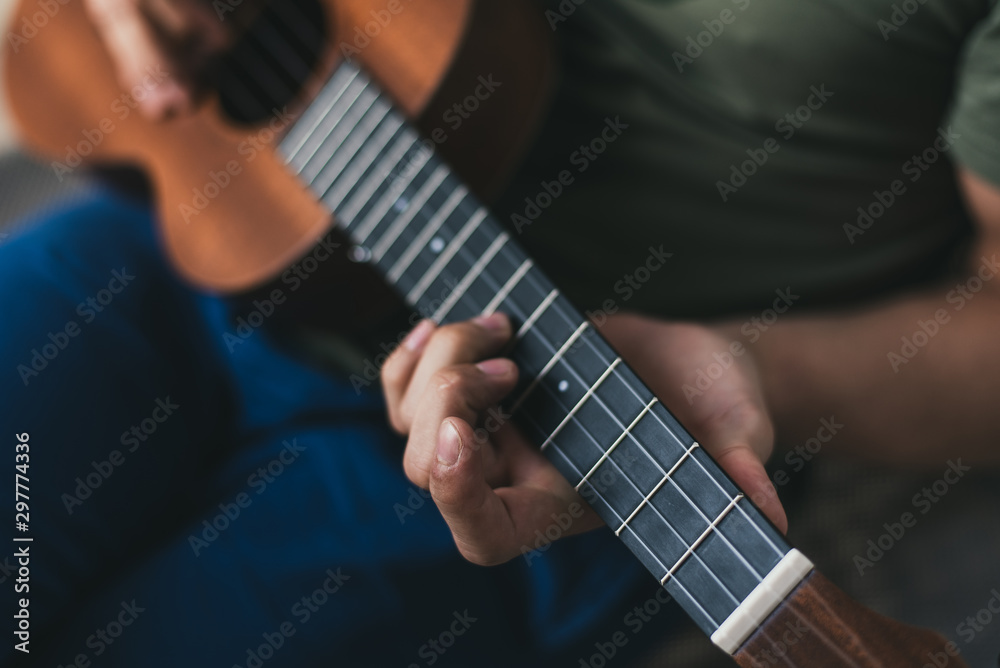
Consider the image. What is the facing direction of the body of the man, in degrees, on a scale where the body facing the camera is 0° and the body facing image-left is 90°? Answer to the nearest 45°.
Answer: approximately 45°
